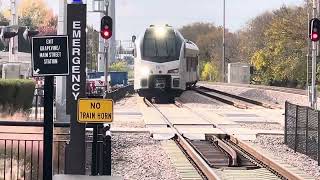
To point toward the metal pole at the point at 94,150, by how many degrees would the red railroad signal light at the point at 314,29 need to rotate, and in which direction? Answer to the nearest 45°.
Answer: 0° — it already faces it

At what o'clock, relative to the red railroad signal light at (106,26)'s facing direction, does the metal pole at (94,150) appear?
The metal pole is roughly at 12 o'clock from the red railroad signal light.

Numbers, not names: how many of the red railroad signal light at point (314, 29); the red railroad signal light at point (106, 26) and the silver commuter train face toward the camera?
3

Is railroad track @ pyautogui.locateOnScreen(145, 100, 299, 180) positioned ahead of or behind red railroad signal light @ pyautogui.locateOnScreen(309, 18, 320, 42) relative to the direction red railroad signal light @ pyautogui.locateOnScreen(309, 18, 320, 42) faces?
ahead

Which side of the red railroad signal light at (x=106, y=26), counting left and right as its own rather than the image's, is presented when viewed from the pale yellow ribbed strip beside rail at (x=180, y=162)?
front

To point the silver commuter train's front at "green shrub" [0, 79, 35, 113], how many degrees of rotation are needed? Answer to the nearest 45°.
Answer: approximately 45° to its right

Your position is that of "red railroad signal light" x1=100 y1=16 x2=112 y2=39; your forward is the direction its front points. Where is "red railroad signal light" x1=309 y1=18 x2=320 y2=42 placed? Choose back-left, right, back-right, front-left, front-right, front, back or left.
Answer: left

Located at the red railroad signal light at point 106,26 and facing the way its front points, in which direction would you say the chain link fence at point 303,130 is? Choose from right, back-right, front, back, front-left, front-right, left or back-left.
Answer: front-left

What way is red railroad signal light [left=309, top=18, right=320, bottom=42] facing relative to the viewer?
toward the camera

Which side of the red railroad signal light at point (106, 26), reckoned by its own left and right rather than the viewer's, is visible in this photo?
front

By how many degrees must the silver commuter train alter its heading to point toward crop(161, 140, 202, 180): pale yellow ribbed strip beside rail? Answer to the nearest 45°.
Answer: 0° — it already faces it

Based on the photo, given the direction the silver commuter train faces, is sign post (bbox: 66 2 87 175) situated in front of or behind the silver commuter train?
in front
